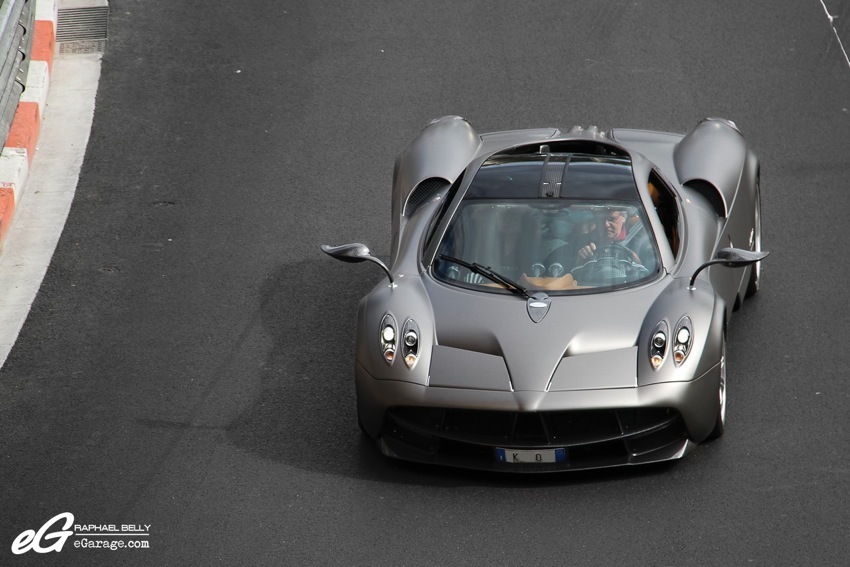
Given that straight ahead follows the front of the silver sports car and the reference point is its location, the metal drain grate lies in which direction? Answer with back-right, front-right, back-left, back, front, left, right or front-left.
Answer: back-right

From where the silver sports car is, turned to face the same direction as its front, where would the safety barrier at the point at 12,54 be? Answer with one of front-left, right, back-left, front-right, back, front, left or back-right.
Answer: back-right

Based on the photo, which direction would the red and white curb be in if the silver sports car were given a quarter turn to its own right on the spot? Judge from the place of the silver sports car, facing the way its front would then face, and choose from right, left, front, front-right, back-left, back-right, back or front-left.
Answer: front-right

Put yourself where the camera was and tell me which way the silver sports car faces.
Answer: facing the viewer
